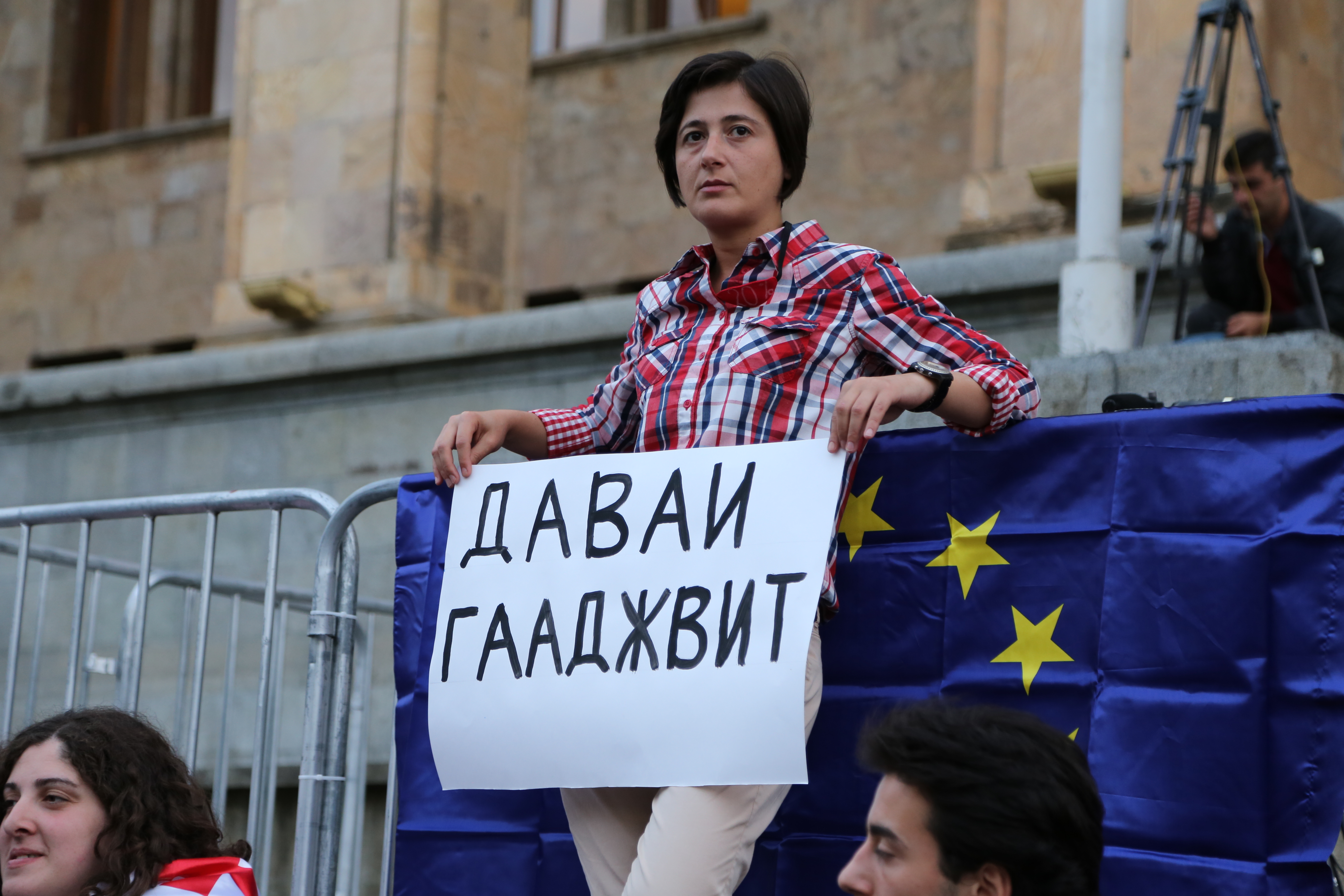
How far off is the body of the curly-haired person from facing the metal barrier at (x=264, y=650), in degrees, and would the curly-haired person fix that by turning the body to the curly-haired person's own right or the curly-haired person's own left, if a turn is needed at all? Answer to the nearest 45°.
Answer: approximately 135° to the curly-haired person's own right

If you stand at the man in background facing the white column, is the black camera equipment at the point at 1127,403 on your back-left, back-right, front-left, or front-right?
front-left

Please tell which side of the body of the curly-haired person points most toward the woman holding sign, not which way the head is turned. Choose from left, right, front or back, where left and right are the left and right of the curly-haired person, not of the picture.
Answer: left

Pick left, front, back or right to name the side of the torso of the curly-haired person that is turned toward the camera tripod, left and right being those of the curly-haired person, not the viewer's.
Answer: back

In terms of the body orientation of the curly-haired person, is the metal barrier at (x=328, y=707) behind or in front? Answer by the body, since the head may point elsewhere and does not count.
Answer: behind

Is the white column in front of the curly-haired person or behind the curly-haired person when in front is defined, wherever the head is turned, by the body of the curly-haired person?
behind

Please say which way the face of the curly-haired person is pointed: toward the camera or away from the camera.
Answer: toward the camera

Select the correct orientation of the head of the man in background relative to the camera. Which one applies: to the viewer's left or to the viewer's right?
to the viewer's left

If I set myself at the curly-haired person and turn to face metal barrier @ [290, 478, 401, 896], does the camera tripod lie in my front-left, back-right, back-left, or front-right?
front-right

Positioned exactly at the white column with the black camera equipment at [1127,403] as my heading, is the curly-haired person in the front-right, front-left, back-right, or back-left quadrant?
front-right
